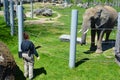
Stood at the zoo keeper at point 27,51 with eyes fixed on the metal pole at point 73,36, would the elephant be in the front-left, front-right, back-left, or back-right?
front-left

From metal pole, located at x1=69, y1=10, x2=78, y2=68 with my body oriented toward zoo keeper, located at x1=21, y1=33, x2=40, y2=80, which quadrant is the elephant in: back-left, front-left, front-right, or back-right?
back-right

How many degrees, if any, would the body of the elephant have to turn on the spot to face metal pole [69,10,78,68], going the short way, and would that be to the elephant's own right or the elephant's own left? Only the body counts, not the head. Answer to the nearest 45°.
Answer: approximately 45° to the elephant's own left

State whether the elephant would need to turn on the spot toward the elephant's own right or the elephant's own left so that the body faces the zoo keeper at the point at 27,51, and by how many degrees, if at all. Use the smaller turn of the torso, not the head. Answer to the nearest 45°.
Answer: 0° — it already faces them
